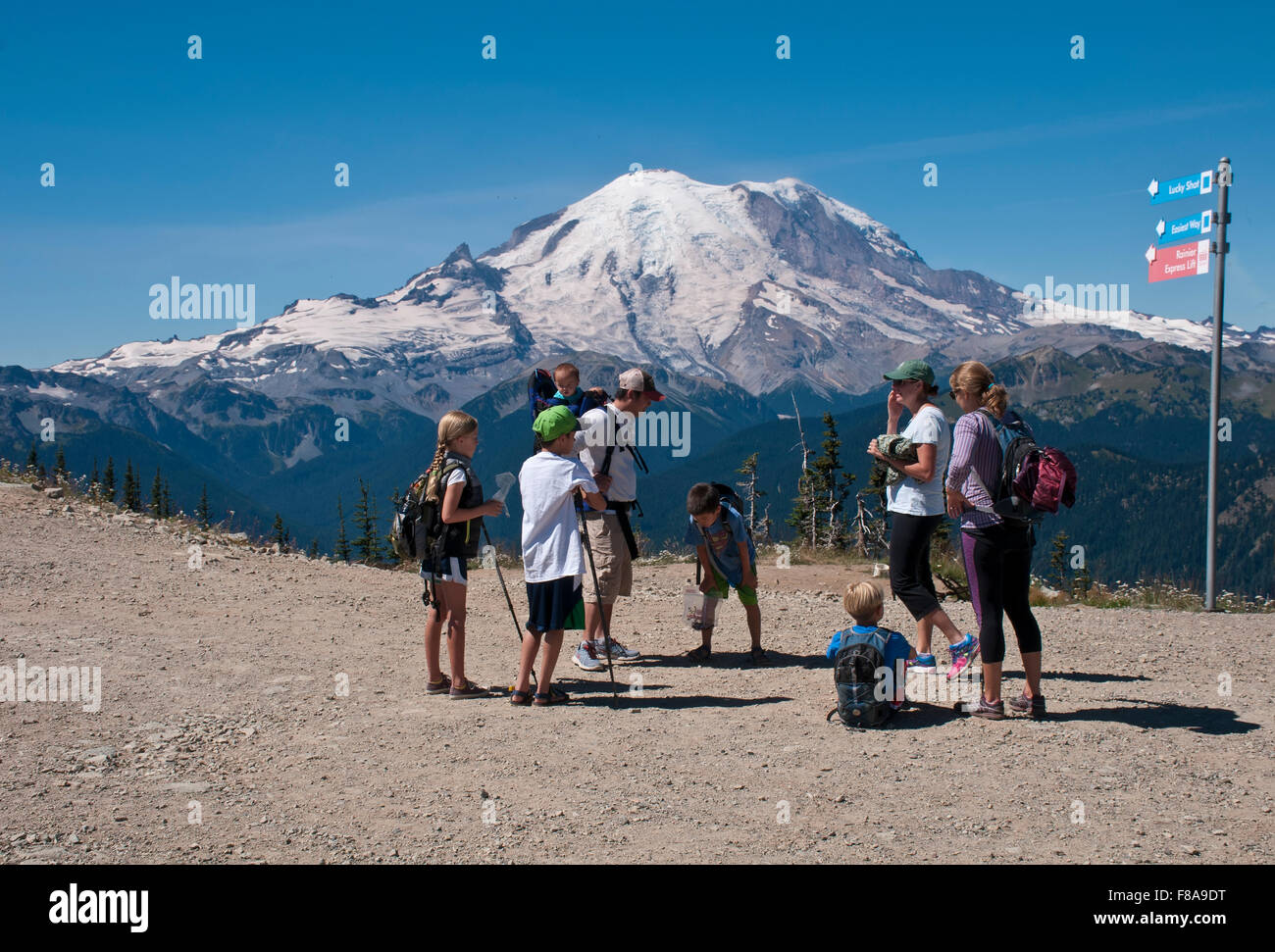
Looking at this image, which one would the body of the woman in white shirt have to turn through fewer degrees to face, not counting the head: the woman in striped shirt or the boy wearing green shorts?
the boy wearing green shorts

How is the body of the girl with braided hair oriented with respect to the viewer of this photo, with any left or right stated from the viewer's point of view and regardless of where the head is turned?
facing to the right of the viewer

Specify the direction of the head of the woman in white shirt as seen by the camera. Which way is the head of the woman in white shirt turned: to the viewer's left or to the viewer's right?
to the viewer's left

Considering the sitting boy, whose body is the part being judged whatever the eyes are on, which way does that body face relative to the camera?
away from the camera

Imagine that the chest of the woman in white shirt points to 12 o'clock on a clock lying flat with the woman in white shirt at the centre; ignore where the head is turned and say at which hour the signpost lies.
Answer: The signpost is roughly at 4 o'clock from the woman in white shirt.

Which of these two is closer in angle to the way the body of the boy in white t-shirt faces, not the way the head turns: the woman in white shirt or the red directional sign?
the red directional sign

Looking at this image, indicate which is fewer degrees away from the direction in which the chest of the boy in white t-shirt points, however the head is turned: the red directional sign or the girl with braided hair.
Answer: the red directional sign

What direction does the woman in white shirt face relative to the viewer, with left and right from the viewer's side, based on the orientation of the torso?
facing to the left of the viewer

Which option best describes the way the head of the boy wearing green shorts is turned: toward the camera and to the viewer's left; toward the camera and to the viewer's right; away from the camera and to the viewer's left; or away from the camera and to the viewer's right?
toward the camera and to the viewer's left

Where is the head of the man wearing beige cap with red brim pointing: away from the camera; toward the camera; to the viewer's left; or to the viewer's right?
to the viewer's right

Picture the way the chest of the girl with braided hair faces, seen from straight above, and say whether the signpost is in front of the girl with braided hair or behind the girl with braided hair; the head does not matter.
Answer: in front
